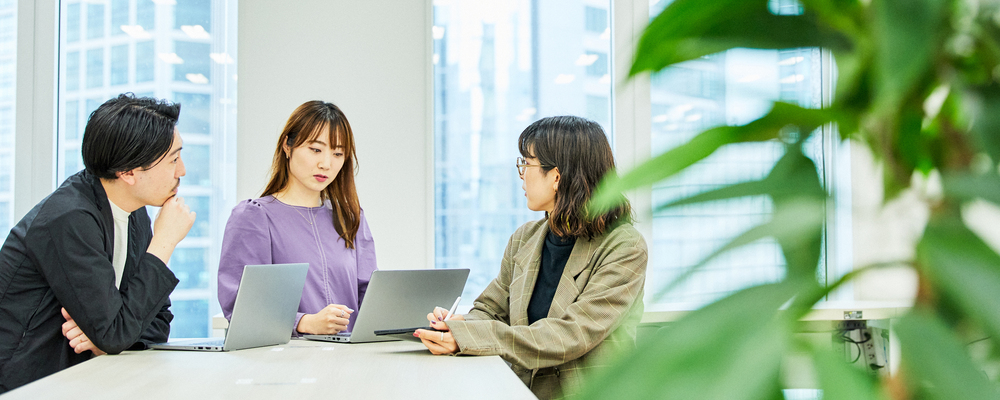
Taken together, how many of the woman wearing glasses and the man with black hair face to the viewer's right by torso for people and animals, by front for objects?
1

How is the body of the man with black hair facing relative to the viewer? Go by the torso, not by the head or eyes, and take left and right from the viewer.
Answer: facing to the right of the viewer

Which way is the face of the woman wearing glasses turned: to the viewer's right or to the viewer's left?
to the viewer's left

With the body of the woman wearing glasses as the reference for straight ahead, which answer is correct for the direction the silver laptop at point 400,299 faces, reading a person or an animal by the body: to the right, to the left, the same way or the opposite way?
to the right

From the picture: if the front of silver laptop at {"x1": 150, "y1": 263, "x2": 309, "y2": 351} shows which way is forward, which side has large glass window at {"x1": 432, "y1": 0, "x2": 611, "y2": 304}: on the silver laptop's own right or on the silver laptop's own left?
on the silver laptop's own right

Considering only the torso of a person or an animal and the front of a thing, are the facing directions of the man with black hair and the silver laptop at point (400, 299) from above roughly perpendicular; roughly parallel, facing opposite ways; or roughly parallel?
roughly perpendicular

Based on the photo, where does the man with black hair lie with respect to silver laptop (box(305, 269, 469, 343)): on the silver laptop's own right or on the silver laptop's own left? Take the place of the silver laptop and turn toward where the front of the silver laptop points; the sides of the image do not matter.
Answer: on the silver laptop's own left

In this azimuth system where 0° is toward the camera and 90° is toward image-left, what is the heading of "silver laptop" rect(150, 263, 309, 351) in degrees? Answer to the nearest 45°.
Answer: approximately 135°

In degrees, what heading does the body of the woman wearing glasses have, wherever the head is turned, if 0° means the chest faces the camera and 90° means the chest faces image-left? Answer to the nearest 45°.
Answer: approximately 45°

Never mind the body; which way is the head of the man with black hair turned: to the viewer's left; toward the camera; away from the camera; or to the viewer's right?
to the viewer's right
